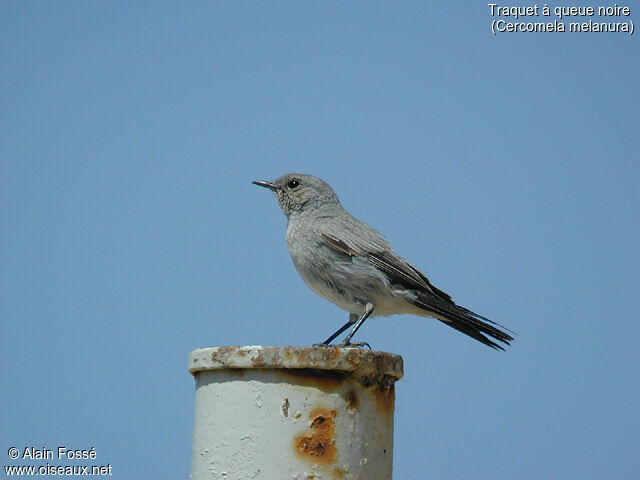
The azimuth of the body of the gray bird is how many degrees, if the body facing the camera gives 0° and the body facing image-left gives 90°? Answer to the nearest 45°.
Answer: approximately 90°
